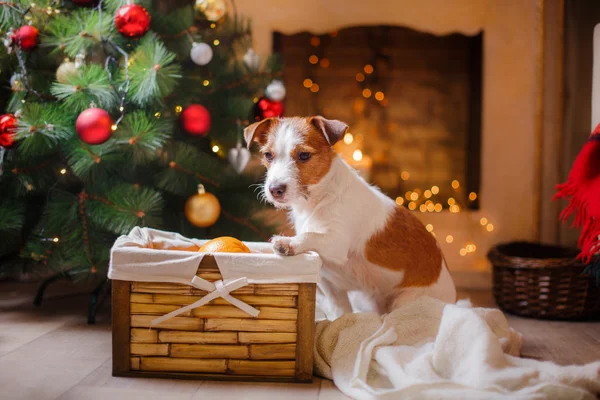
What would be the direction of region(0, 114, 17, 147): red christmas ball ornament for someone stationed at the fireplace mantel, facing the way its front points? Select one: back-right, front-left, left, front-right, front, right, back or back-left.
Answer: front-right

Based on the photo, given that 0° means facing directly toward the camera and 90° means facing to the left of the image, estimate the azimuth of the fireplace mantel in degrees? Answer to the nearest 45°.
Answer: approximately 0°

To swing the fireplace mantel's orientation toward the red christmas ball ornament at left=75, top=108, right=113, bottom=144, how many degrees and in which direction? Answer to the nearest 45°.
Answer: approximately 45° to its right

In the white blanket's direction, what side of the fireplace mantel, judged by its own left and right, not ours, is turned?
front

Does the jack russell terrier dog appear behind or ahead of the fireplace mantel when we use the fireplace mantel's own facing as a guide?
ahead

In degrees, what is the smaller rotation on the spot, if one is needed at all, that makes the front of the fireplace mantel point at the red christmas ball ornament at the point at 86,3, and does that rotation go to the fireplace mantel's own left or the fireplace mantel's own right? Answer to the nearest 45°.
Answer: approximately 45° to the fireplace mantel's own right

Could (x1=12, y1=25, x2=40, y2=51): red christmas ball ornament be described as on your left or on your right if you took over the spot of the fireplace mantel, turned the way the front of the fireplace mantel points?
on your right

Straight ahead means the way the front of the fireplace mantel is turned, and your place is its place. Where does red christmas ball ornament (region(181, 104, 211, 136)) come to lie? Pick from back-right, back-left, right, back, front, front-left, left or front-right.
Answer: front-right

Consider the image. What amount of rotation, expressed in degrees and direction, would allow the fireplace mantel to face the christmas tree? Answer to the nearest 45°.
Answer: approximately 45° to its right

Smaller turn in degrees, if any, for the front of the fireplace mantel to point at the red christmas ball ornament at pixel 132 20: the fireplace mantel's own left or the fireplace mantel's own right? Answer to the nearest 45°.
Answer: approximately 45° to the fireplace mantel's own right
